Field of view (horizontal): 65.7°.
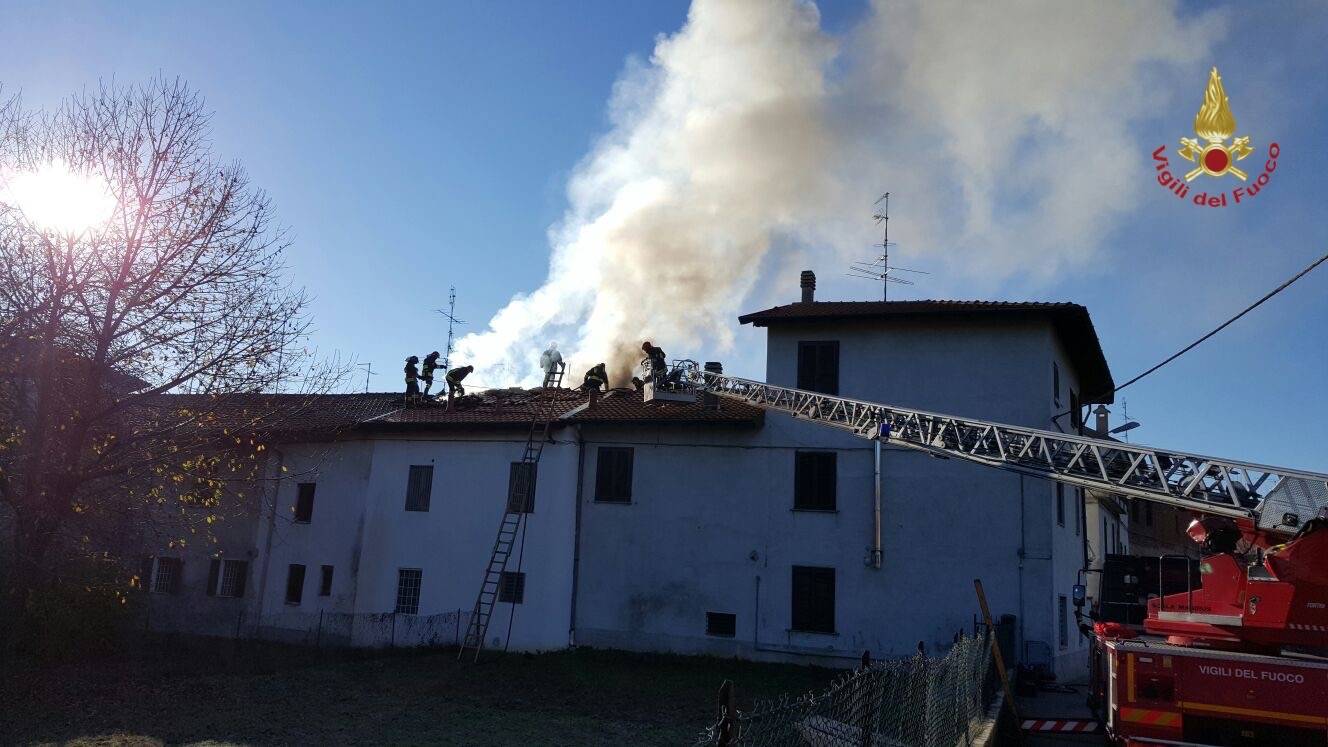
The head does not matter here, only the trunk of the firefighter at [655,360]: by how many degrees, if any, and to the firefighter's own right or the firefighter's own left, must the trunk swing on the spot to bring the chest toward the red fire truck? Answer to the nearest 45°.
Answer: approximately 135° to the firefighter's own left

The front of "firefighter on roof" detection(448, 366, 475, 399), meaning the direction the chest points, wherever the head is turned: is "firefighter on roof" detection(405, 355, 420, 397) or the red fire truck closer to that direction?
the red fire truck

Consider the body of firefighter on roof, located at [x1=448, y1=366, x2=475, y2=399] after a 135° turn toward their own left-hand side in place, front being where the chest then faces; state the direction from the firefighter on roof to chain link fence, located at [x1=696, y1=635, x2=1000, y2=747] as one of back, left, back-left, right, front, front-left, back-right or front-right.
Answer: back-left

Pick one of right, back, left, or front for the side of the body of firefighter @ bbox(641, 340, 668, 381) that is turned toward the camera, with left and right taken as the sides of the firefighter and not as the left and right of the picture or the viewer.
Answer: left

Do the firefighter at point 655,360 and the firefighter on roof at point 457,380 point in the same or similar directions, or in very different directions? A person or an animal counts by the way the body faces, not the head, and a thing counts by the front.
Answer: very different directions

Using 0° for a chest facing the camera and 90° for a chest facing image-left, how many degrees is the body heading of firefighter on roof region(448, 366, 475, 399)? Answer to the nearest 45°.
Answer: approximately 270°

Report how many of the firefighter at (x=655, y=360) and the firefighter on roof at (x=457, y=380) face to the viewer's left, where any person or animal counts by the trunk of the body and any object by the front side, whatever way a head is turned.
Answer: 1

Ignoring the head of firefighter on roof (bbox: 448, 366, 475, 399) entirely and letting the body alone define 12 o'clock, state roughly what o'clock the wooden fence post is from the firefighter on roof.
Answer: The wooden fence post is roughly at 3 o'clock from the firefighter on roof.

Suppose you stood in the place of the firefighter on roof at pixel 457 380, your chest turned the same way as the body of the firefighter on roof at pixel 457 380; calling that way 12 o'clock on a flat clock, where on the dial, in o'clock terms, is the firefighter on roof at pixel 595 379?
the firefighter on roof at pixel 595 379 is roughly at 12 o'clock from the firefighter on roof at pixel 457 380.
